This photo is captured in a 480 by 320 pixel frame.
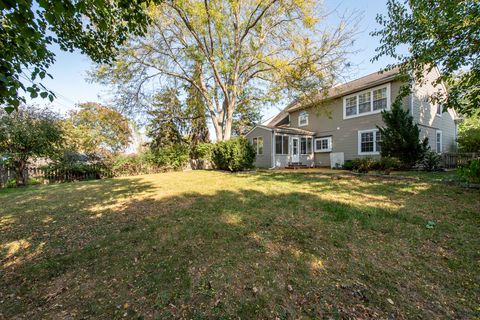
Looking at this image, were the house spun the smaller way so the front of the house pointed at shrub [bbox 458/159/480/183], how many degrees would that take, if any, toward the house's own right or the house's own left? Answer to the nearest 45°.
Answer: approximately 135° to the house's own right

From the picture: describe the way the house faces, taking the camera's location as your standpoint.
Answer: facing away from the viewer and to the right of the viewer
